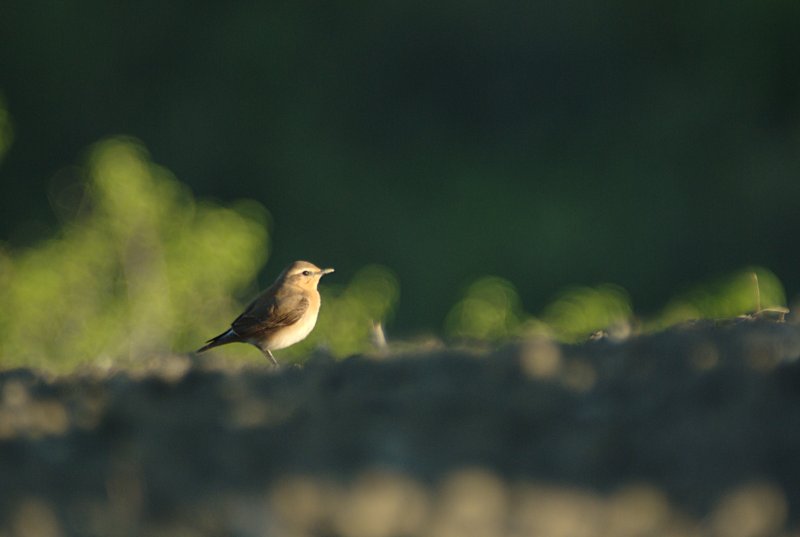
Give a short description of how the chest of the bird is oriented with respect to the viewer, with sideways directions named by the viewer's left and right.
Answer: facing to the right of the viewer

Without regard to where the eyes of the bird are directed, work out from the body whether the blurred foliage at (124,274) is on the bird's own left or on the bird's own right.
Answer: on the bird's own left

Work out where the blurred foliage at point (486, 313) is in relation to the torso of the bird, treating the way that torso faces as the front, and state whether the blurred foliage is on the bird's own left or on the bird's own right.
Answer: on the bird's own left
